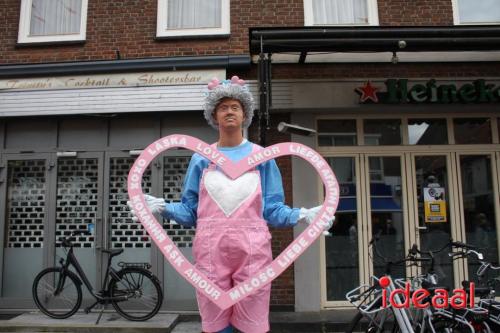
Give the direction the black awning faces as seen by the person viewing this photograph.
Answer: facing the viewer

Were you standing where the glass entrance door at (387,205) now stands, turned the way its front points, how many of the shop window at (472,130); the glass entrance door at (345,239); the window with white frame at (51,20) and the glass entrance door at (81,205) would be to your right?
3

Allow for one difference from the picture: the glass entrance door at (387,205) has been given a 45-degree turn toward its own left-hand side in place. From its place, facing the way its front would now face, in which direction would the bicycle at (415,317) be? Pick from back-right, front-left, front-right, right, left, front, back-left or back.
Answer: front-right

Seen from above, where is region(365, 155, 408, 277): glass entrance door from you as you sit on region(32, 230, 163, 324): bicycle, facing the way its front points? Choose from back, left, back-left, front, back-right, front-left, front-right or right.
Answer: back

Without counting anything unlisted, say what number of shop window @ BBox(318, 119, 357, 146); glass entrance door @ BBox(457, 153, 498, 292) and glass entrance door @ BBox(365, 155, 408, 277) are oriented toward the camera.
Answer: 3

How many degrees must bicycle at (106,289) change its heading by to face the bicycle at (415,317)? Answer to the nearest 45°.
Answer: approximately 135° to its left

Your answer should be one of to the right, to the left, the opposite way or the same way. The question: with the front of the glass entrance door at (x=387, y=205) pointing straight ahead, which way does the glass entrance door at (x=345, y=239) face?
the same way

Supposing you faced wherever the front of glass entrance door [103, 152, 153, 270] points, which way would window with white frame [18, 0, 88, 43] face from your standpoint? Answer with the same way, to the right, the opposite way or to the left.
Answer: the same way

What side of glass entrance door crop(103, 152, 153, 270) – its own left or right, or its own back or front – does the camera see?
front

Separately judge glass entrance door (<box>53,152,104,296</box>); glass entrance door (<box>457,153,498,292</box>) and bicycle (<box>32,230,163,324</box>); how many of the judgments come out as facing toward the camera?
2

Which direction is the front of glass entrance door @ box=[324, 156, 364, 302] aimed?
toward the camera

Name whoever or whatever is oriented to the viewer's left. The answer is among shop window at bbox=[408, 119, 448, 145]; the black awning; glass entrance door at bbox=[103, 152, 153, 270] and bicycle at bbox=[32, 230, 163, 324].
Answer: the bicycle

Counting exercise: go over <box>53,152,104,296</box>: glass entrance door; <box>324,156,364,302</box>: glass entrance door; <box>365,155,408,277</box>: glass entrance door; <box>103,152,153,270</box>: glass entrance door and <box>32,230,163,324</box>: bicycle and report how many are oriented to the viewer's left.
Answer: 1

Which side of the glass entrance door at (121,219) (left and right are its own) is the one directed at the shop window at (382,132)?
left

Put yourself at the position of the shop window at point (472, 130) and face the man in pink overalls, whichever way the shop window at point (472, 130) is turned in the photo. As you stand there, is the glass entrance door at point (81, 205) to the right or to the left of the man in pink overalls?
right
